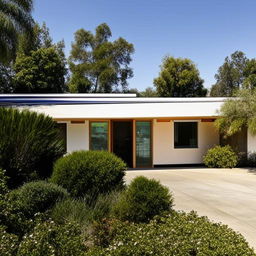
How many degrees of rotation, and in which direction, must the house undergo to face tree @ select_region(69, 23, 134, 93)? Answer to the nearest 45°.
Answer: approximately 180°

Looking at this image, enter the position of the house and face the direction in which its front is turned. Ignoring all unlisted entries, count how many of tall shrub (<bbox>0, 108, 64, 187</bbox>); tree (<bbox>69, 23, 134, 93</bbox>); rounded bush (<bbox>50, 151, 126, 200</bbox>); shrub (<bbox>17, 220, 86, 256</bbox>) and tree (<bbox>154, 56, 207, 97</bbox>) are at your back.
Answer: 2

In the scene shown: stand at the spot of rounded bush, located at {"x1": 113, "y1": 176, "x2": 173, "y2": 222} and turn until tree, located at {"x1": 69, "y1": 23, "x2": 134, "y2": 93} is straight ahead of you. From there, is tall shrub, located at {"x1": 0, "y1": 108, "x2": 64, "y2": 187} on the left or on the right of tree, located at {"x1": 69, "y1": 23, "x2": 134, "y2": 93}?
left

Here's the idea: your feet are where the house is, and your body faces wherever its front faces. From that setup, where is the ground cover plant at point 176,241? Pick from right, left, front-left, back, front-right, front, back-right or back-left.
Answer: front

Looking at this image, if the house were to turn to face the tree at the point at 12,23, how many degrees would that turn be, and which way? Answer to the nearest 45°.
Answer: approximately 135° to its right

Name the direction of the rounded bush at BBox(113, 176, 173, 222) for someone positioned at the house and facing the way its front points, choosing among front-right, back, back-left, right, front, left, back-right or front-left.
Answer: front

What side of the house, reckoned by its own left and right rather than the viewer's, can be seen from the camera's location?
front

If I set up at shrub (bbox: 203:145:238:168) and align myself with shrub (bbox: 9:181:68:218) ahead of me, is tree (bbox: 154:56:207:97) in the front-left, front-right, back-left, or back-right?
back-right

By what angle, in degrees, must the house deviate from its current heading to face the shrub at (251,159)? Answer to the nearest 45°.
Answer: approximately 90° to its left

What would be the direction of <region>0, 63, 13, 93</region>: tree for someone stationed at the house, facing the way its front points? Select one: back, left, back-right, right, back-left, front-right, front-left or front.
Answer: back-right

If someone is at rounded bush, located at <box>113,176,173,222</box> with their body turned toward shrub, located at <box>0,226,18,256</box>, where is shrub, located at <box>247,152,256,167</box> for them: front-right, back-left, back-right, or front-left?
back-right

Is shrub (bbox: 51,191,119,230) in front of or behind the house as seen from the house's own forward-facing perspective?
in front

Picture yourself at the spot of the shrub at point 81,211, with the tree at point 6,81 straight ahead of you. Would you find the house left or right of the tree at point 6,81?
right

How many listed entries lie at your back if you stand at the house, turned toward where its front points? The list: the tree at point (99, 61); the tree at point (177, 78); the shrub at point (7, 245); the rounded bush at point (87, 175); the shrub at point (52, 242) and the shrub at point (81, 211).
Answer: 2

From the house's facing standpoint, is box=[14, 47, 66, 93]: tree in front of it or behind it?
behind

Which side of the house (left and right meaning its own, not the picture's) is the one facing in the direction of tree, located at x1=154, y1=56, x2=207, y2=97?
back

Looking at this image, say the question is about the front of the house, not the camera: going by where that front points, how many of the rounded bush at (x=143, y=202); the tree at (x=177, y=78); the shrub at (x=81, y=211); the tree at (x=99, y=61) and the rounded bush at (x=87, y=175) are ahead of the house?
3
